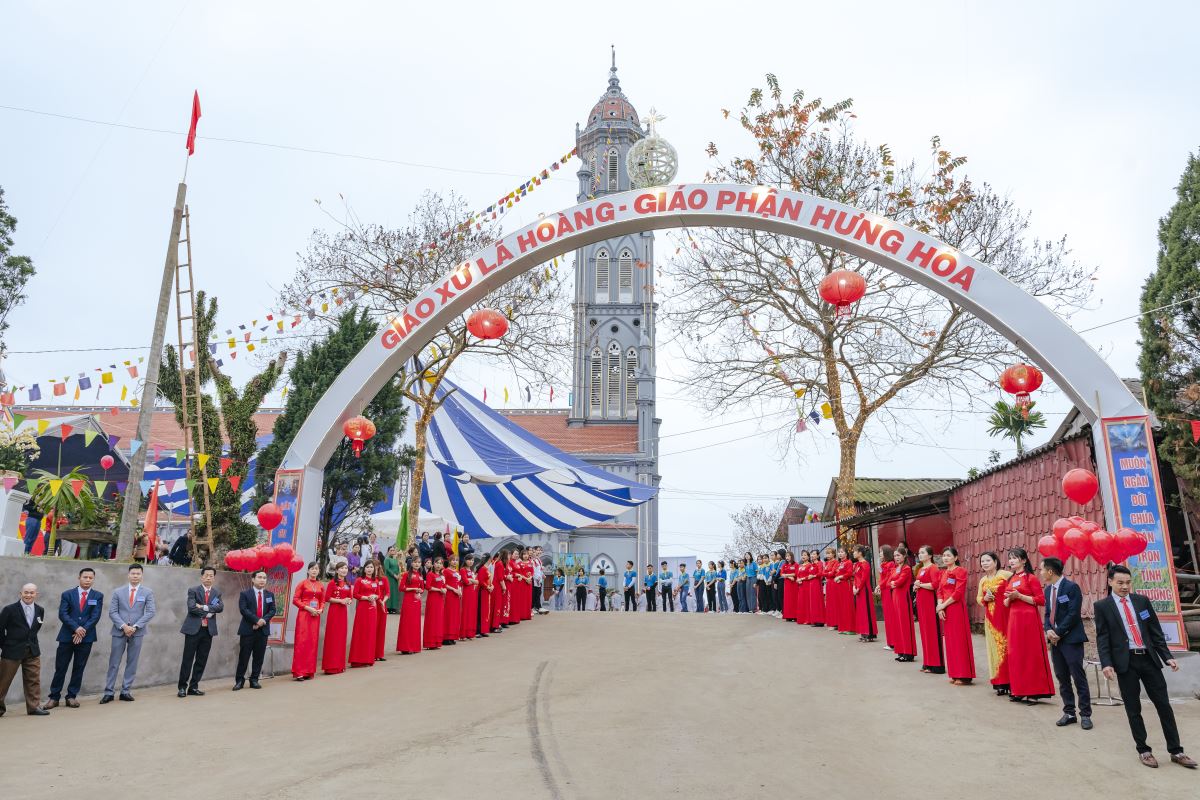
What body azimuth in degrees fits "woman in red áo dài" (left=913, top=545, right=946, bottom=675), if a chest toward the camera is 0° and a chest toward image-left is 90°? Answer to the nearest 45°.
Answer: approximately 45°

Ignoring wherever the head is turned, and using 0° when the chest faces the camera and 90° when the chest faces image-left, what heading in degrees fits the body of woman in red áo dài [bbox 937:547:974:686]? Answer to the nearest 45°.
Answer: approximately 45°
